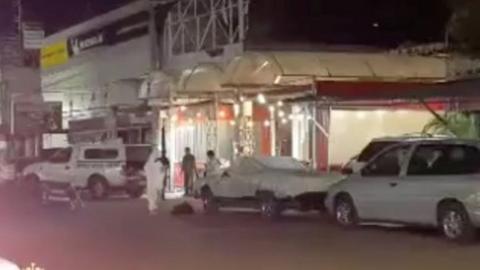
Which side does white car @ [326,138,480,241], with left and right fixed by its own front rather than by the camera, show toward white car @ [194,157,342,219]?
front

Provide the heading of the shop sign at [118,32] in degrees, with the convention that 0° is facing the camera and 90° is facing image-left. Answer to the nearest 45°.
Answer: approximately 45°

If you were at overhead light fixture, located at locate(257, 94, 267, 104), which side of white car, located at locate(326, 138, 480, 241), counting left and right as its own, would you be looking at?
front

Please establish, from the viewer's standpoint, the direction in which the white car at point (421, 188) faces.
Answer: facing away from the viewer and to the left of the viewer
